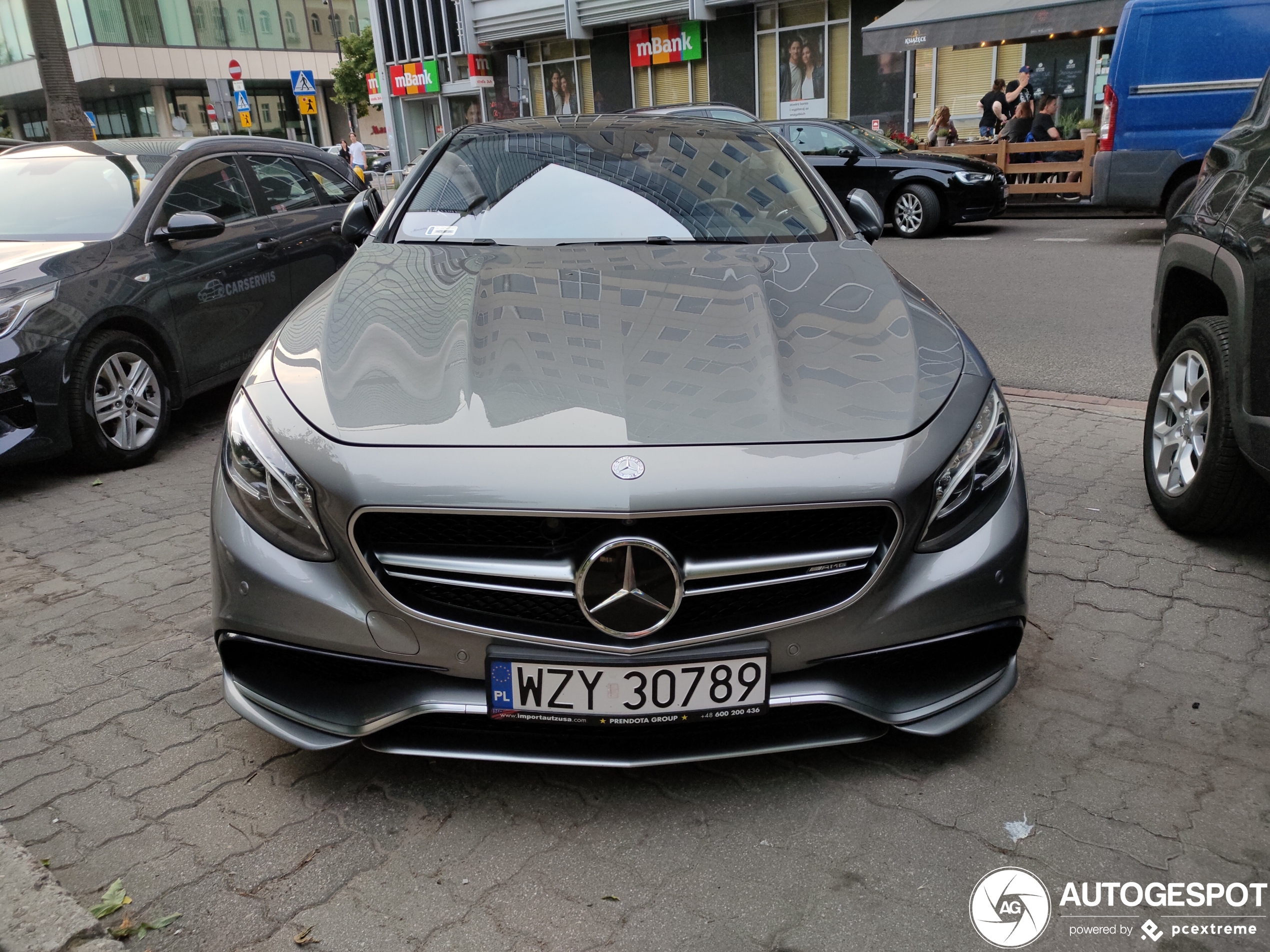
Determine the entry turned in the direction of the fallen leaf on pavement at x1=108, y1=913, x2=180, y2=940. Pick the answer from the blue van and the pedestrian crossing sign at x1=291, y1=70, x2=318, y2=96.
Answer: the pedestrian crossing sign

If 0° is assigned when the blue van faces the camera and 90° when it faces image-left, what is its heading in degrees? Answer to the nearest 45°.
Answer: approximately 270°

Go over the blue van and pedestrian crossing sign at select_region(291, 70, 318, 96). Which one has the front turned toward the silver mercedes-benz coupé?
the pedestrian crossing sign

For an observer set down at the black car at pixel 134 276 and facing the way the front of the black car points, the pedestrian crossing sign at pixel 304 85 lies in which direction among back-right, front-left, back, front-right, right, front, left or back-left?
back-right

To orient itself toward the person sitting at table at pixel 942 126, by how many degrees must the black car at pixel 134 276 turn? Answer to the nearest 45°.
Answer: approximately 180°

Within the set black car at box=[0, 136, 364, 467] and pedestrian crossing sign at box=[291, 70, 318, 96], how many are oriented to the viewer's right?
0

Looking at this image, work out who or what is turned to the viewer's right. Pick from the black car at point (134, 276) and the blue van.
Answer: the blue van

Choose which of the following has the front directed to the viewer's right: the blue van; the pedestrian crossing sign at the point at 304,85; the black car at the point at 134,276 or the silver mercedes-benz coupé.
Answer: the blue van

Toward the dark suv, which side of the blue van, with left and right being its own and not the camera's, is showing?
right
